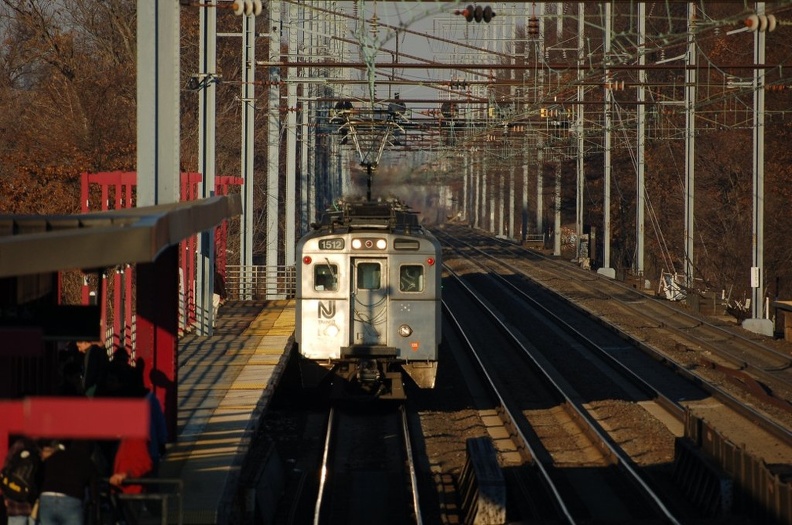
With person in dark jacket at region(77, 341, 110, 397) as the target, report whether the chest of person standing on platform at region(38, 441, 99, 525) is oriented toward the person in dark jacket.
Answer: yes

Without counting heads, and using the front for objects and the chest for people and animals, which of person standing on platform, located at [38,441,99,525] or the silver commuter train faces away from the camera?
the person standing on platform

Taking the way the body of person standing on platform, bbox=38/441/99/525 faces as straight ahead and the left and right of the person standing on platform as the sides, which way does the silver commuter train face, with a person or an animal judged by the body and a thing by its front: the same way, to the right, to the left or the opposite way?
the opposite way

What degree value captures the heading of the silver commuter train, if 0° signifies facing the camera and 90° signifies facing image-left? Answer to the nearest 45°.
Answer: approximately 0°

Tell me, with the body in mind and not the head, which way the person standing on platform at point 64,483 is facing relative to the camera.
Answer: away from the camera
